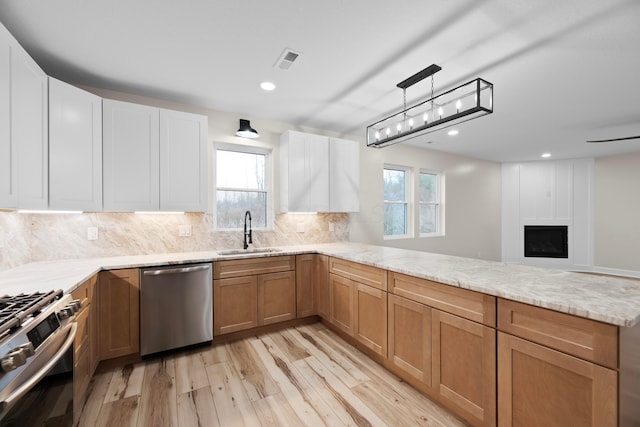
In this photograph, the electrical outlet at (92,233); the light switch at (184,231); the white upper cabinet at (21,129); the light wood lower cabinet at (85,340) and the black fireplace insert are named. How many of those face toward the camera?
3

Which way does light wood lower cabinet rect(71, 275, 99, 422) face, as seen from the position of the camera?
facing to the right of the viewer

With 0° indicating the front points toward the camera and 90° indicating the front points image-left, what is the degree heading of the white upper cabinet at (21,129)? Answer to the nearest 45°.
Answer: approximately 270°

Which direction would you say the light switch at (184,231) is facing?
toward the camera

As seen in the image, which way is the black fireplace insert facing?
toward the camera

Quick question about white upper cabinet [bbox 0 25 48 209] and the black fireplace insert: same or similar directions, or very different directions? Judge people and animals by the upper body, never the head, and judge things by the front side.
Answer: very different directions

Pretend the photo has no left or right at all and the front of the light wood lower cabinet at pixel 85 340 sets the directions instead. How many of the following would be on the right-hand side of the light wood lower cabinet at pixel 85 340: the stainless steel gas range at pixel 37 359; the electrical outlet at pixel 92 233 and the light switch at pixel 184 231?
1

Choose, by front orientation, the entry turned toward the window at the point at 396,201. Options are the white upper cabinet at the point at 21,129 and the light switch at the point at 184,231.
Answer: the white upper cabinet
